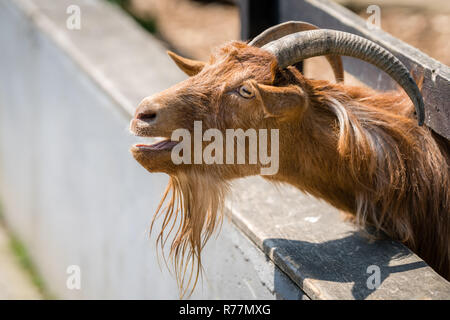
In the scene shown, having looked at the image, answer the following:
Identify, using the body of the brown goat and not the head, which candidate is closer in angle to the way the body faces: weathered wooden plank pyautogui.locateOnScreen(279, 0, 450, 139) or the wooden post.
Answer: the wooden post

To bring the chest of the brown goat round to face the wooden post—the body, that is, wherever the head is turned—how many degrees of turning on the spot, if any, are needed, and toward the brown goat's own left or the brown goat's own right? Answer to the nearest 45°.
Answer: approximately 90° to the brown goat's own right

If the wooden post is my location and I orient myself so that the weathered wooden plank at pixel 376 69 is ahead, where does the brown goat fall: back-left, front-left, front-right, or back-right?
front-right

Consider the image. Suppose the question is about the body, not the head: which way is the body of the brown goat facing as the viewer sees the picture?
to the viewer's left

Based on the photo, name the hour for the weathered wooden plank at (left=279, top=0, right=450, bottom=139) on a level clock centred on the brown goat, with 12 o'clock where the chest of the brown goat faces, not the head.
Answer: The weathered wooden plank is roughly at 4 o'clock from the brown goat.

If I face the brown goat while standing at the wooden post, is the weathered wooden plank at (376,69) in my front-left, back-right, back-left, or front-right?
front-left
